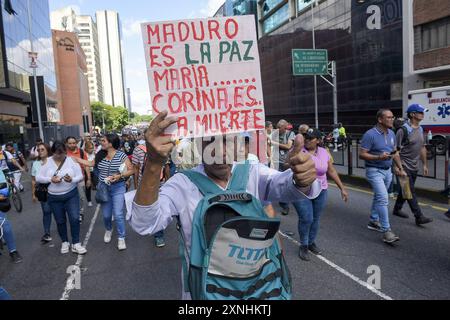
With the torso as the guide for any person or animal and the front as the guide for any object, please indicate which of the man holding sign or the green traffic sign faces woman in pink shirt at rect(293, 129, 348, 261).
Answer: the green traffic sign

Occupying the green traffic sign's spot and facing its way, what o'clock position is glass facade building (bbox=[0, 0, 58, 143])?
The glass facade building is roughly at 3 o'clock from the green traffic sign.

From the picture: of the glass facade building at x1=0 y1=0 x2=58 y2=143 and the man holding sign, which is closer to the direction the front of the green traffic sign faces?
the man holding sign

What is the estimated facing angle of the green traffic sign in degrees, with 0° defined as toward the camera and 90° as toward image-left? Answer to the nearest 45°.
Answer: approximately 0°

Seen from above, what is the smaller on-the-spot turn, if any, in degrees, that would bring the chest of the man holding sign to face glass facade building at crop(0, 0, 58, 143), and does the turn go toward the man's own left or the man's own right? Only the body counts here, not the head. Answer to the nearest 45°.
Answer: approximately 135° to the man's own right

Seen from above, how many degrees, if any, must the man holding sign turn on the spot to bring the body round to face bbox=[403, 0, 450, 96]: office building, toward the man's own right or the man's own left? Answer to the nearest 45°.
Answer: approximately 135° to the man's own left

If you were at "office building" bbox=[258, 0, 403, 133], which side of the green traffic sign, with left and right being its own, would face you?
back

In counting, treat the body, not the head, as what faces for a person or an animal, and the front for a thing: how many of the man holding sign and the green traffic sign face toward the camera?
2

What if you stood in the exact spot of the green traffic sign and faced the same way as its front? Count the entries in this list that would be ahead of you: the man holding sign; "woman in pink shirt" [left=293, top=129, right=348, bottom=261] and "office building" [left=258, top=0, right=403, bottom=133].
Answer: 2

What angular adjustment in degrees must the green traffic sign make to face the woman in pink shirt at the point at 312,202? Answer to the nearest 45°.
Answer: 0° — it already faces them

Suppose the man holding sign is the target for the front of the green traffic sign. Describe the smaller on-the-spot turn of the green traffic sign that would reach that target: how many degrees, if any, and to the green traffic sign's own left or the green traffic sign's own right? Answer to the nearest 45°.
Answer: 0° — it already faces them

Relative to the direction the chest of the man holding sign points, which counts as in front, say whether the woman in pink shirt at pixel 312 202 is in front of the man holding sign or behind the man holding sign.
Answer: behind
